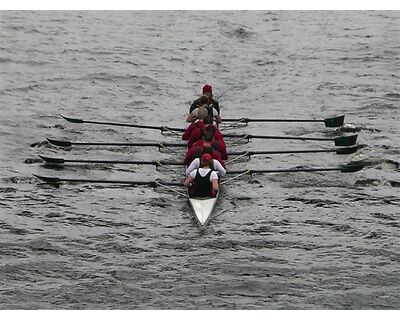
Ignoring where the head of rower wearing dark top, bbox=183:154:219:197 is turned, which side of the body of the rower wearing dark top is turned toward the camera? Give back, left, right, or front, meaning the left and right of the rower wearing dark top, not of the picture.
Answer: back
